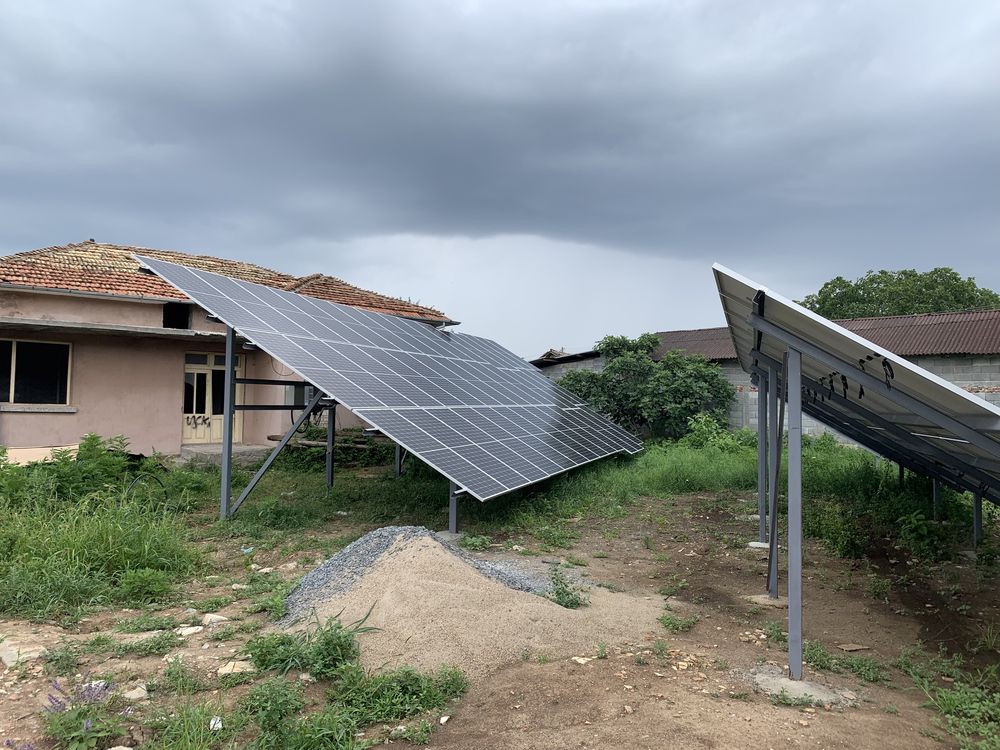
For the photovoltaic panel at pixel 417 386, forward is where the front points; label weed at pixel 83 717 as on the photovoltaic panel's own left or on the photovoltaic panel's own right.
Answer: on the photovoltaic panel's own right

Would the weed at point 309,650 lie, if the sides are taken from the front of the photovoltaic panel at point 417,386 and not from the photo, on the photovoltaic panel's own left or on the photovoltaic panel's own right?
on the photovoltaic panel's own right

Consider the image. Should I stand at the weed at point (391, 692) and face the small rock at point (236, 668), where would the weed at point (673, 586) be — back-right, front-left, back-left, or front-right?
back-right

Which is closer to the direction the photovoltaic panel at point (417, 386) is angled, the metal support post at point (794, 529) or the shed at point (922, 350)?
the metal support post

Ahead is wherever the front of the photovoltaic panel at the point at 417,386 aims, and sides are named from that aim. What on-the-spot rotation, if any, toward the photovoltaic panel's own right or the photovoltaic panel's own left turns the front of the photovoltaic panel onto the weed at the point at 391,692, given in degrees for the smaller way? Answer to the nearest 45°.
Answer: approximately 45° to the photovoltaic panel's own right

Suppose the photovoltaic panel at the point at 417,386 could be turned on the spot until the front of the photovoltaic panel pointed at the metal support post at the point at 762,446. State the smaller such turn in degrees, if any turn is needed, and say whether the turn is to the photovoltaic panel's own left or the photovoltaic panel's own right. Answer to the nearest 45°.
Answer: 0° — it already faces it

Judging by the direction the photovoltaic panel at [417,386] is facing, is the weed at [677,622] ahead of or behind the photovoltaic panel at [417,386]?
ahead

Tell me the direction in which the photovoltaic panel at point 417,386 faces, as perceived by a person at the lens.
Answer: facing the viewer and to the right of the viewer

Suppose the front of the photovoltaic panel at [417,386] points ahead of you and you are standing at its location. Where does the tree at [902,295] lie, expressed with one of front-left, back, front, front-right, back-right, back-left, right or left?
left

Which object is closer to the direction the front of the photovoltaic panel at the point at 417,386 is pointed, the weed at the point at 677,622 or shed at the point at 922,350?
the weed
